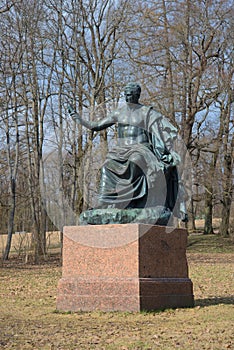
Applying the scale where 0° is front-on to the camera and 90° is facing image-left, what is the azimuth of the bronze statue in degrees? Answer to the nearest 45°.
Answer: approximately 45°
